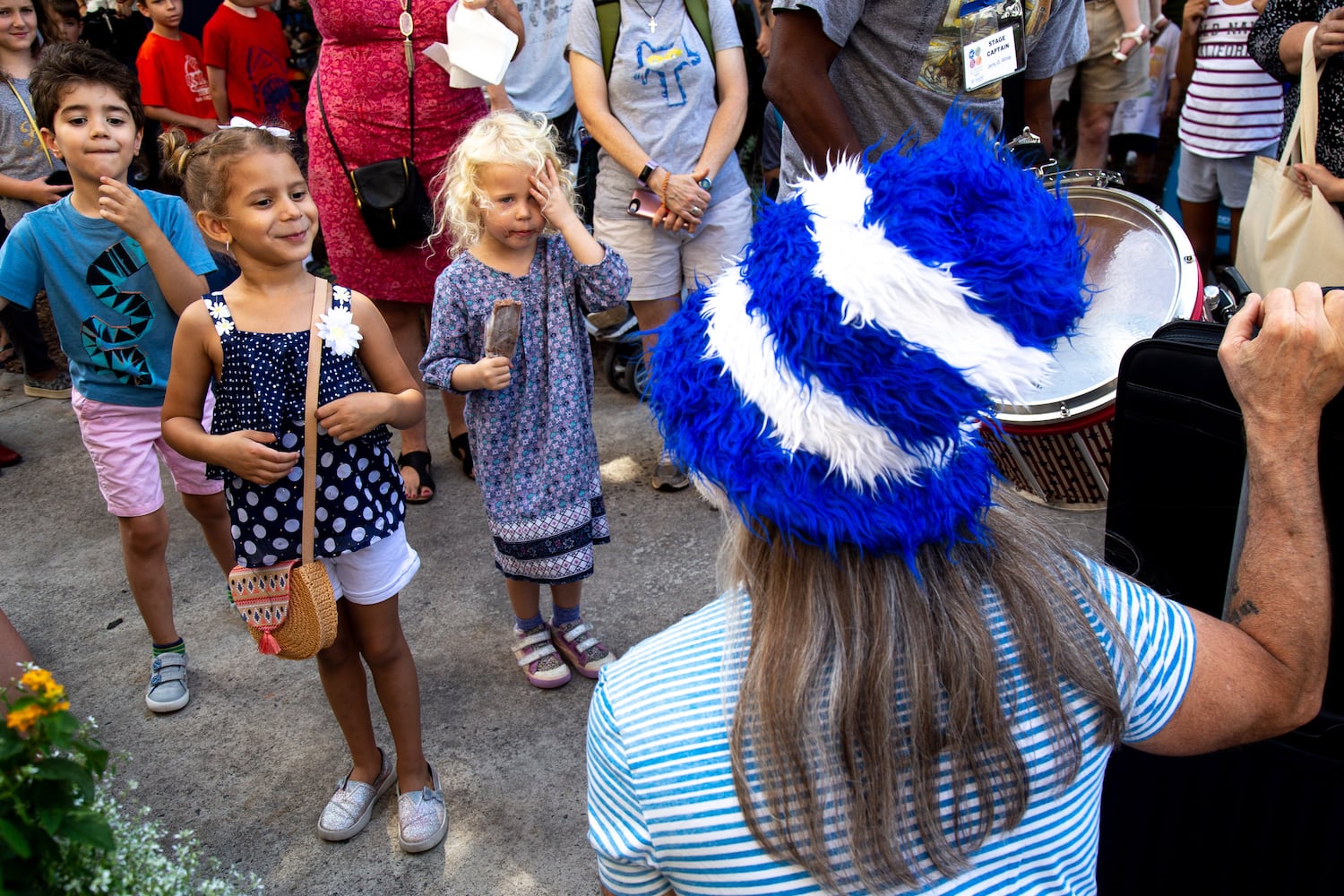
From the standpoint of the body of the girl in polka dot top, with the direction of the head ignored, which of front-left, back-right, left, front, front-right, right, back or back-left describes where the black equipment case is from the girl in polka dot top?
front-left

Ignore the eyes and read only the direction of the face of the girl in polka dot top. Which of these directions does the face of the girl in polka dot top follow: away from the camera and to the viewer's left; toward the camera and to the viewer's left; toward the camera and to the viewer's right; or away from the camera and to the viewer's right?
toward the camera and to the viewer's right

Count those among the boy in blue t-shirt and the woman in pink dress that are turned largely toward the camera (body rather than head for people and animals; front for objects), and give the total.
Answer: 2

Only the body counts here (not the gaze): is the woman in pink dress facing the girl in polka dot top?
yes

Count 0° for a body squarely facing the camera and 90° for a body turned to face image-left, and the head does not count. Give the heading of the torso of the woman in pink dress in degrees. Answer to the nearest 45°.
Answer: approximately 0°

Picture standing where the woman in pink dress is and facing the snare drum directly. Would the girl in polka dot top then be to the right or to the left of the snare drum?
right
